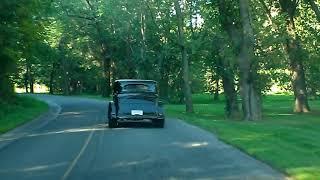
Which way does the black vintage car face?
away from the camera
